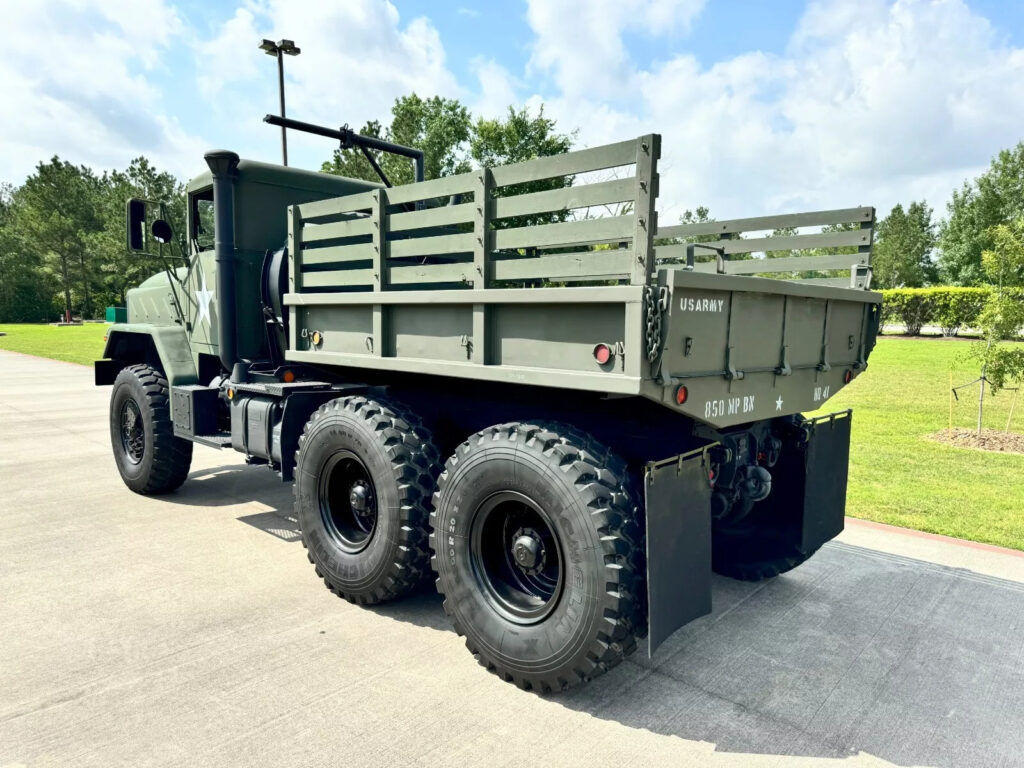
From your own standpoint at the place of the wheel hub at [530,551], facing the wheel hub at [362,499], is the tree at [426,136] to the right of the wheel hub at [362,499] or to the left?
right

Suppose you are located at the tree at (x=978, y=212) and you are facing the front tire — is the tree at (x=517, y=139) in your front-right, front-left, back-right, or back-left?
front-right

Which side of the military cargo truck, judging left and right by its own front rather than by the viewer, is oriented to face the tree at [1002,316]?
right

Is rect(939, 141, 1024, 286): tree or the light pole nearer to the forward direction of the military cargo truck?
the light pole

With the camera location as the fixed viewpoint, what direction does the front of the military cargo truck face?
facing away from the viewer and to the left of the viewer

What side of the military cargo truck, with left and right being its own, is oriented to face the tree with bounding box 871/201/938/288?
right

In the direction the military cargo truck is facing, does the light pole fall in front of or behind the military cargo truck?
in front

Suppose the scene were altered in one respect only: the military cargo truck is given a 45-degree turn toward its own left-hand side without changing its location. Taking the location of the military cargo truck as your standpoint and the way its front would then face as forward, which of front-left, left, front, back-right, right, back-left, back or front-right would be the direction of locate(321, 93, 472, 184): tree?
right

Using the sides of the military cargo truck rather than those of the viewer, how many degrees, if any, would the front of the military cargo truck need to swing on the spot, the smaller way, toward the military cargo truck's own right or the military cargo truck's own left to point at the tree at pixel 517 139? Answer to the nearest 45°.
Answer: approximately 45° to the military cargo truck's own right
